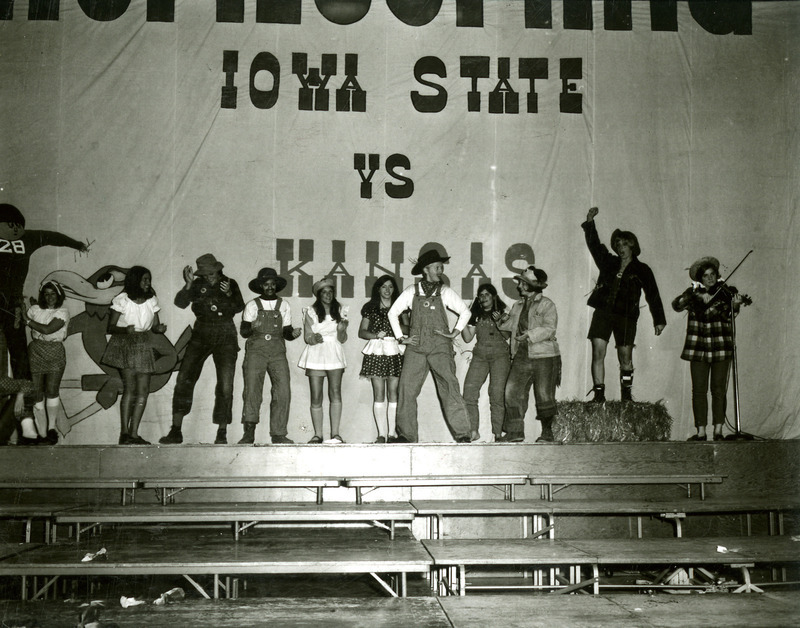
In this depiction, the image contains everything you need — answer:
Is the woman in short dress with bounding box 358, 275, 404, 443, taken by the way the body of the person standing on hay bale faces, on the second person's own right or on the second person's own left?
on the second person's own right

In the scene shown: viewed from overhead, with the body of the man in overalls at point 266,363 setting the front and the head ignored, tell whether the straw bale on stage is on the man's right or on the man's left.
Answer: on the man's left

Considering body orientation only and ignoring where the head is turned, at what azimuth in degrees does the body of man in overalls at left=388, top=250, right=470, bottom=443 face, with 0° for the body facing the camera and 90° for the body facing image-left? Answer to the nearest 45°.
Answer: approximately 0°

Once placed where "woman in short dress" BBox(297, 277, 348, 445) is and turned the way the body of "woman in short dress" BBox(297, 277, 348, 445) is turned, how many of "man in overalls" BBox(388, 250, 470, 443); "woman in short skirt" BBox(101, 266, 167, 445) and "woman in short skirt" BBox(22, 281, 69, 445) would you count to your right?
2

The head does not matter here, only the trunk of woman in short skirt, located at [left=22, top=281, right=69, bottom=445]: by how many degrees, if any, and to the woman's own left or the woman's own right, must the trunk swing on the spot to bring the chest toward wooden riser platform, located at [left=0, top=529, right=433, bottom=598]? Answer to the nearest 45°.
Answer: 0° — they already face it

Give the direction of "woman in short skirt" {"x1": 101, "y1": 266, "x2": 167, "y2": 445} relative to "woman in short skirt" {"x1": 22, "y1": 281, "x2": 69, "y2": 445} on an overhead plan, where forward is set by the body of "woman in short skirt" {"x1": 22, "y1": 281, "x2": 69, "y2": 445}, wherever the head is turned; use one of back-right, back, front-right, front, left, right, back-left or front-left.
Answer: front-left
